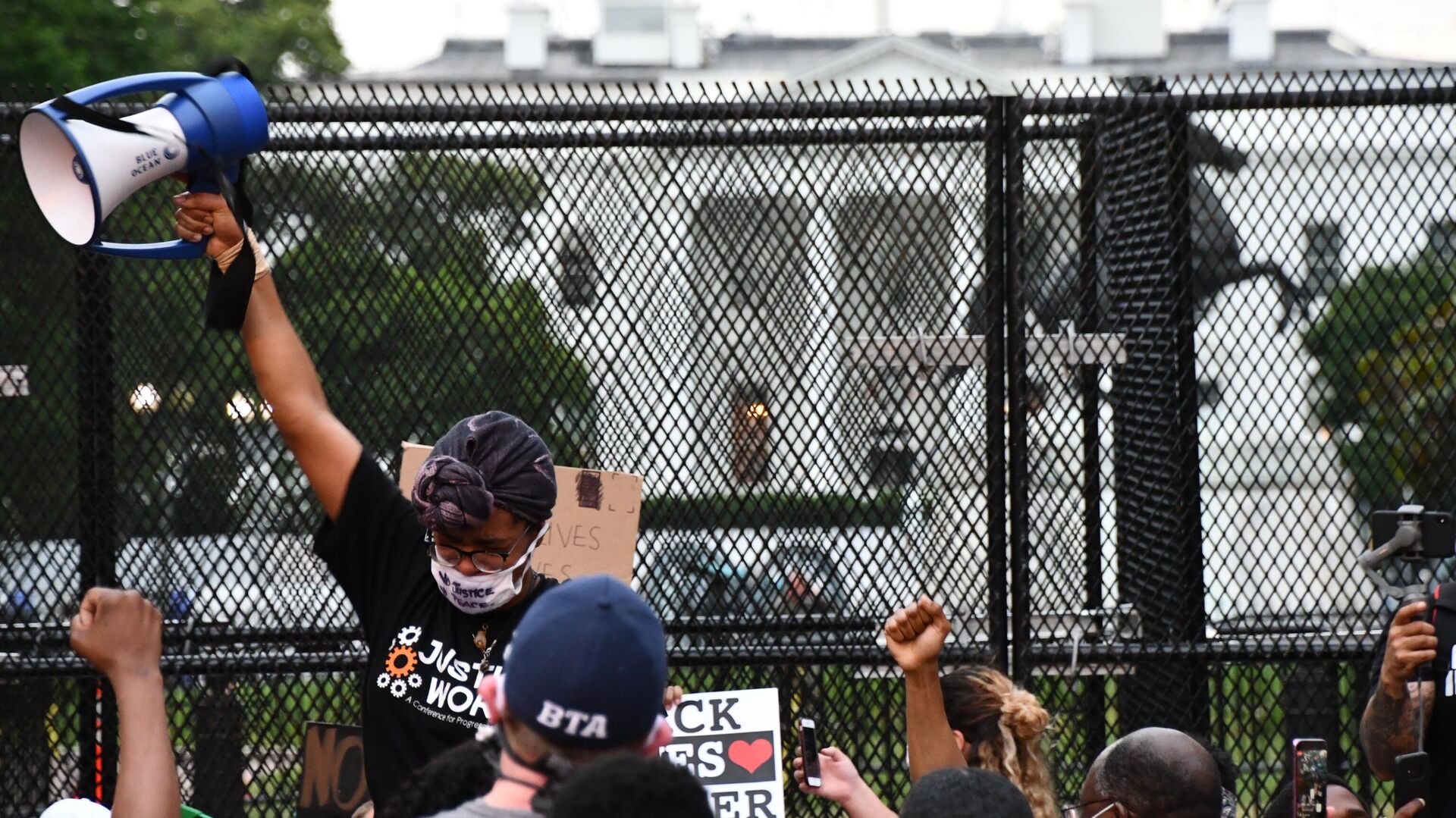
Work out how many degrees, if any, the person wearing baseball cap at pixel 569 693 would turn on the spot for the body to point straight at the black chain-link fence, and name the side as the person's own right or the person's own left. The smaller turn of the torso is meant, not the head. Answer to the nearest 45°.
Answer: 0° — they already face it

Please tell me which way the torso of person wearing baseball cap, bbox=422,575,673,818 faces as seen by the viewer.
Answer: away from the camera

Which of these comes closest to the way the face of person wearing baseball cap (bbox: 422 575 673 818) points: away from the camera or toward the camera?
away from the camera

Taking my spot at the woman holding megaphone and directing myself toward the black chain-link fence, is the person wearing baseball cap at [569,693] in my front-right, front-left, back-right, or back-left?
back-right
